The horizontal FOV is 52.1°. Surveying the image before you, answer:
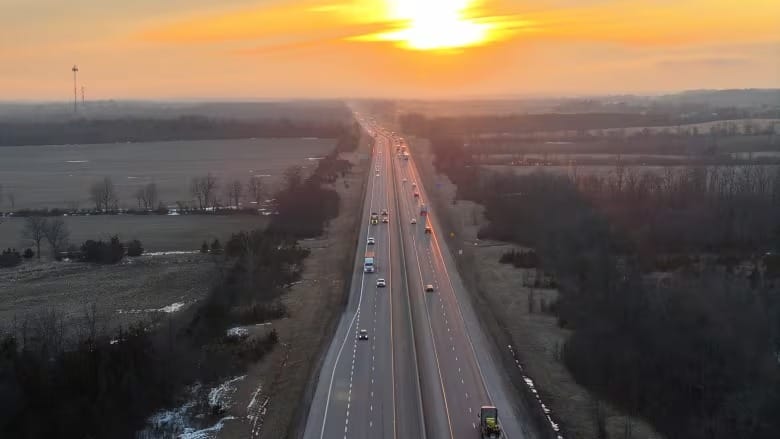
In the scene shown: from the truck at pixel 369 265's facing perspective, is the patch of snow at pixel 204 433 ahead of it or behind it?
ahead

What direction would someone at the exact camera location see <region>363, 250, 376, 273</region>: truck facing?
facing the viewer

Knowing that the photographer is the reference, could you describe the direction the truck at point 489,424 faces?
facing away from the viewer

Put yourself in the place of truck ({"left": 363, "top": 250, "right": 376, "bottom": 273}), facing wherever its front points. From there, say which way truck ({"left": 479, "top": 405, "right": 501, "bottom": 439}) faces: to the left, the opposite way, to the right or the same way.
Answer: the opposite way

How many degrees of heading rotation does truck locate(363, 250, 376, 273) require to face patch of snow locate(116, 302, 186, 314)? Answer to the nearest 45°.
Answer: approximately 45° to its right

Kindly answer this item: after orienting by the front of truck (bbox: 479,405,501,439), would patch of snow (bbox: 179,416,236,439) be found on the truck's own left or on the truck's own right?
on the truck's own left

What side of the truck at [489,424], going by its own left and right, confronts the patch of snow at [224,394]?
left

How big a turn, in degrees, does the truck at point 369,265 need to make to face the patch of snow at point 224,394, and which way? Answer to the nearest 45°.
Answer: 0° — it already faces it

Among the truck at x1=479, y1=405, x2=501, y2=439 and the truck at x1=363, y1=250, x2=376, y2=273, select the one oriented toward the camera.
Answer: the truck at x1=363, y1=250, x2=376, y2=273

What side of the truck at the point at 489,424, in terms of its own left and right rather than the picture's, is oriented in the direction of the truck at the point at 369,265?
front

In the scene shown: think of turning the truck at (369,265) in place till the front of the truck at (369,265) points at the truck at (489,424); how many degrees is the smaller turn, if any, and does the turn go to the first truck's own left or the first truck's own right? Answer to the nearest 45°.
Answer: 0° — it already faces it

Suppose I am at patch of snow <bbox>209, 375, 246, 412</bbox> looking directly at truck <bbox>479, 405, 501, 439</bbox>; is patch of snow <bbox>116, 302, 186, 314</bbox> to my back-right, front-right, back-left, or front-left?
back-left

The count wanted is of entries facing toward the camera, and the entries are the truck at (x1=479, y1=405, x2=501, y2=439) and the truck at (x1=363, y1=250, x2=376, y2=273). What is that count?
1
